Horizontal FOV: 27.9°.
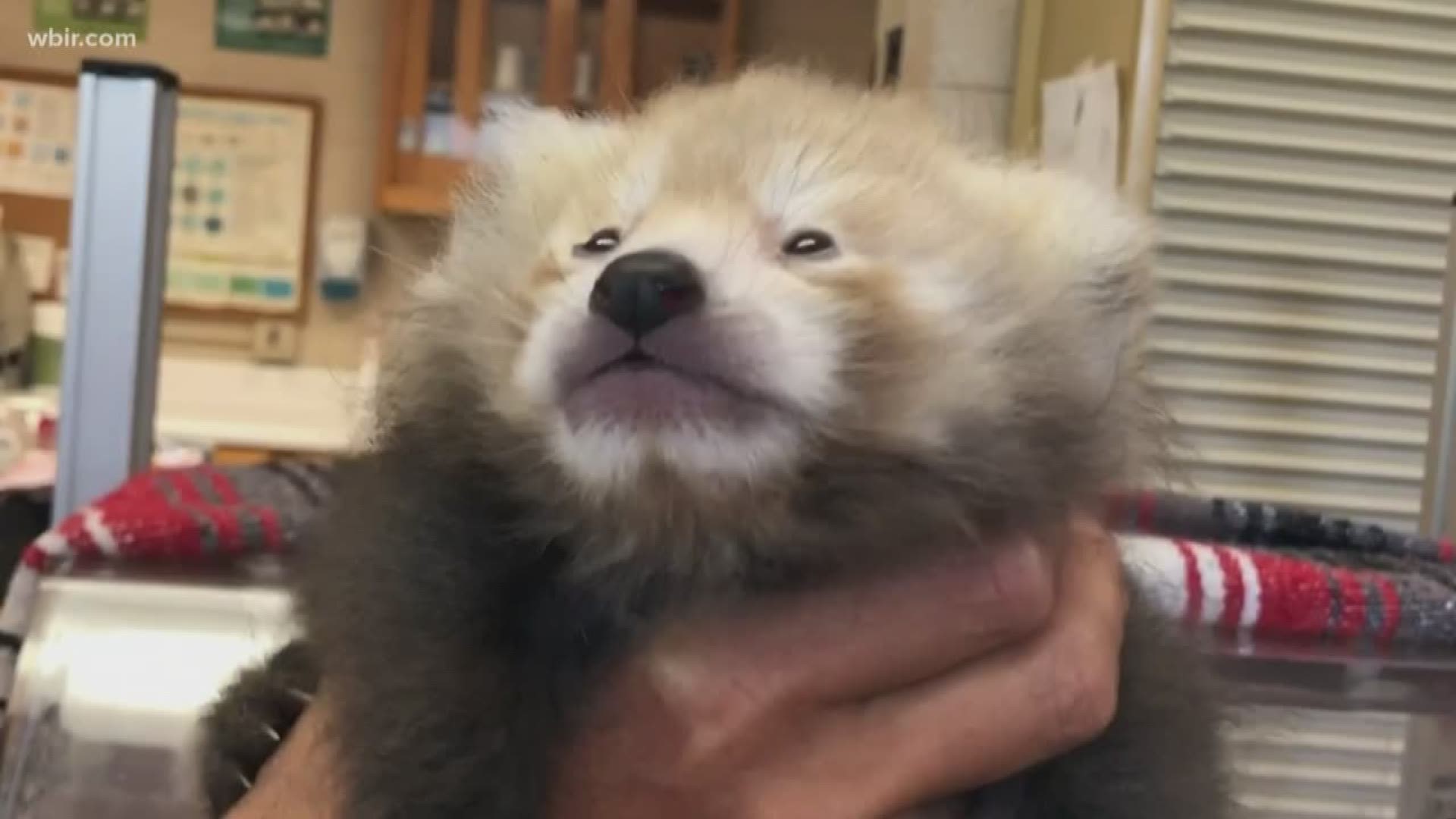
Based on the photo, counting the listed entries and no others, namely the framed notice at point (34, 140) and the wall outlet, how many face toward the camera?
2

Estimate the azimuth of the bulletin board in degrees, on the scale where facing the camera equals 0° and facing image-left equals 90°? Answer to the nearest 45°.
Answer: approximately 0°

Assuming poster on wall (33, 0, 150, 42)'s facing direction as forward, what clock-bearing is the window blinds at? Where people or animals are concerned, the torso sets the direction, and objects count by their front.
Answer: The window blinds is roughly at 11 o'clock from the poster on wall.

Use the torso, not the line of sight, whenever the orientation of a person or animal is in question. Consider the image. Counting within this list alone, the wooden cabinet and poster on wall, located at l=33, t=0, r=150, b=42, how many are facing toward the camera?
2

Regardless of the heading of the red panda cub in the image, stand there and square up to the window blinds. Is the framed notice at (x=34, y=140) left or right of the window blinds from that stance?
left
